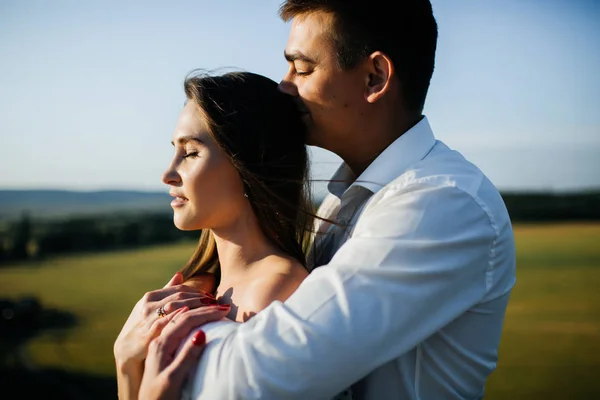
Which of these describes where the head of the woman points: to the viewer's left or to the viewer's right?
to the viewer's left

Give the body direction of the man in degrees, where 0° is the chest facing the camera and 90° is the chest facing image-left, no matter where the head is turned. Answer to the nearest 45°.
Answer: approximately 90°

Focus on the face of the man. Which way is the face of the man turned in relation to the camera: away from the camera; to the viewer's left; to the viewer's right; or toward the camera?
to the viewer's left

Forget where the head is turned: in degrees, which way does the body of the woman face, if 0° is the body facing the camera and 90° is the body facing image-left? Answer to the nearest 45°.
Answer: approximately 45°
